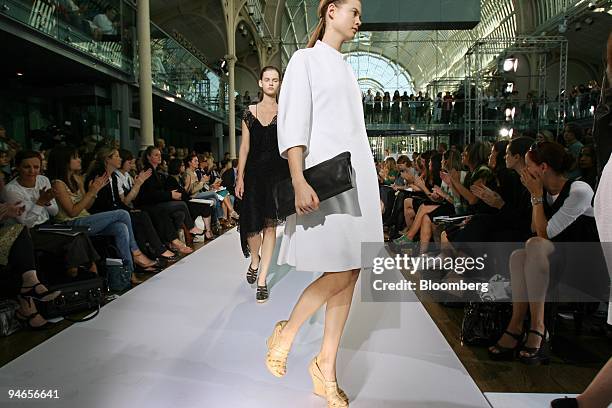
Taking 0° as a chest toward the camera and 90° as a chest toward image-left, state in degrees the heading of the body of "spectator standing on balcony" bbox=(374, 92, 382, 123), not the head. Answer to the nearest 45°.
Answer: approximately 0°

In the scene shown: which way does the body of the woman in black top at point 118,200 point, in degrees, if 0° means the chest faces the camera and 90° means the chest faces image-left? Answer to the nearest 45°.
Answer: approximately 270°

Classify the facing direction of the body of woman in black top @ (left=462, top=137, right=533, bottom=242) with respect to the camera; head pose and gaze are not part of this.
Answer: to the viewer's left

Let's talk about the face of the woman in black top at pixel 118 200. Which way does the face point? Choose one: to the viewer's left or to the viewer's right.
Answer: to the viewer's right

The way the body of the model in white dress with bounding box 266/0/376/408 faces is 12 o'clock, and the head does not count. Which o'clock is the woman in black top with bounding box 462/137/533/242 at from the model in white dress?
The woman in black top is roughly at 9 o'clock from the model in white dress.

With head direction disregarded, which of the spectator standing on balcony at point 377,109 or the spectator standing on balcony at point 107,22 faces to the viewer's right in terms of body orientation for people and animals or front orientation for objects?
the spectator standing on balcony at point 107,22

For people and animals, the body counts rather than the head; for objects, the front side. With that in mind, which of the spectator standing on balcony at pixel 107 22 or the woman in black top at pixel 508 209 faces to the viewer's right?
the spectator standing on balcony

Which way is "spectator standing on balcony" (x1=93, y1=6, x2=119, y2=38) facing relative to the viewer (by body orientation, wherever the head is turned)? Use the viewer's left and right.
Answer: facing to the right of the viewer

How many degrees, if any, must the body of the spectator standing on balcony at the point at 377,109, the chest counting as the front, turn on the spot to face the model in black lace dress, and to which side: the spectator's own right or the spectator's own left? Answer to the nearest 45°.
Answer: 0° — they already face them

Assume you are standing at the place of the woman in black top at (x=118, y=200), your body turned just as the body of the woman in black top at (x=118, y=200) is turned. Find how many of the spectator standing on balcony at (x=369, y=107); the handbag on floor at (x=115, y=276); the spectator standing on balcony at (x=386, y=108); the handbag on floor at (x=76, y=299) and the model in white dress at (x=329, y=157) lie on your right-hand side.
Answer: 3

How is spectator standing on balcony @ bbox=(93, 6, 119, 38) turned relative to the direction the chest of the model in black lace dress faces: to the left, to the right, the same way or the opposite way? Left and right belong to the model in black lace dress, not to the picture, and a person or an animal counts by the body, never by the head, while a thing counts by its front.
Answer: to the left

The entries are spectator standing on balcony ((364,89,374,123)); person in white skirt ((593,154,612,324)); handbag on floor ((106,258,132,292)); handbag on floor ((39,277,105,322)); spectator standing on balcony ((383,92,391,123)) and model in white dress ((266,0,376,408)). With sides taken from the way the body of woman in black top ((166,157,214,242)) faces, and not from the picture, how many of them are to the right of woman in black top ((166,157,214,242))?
4
